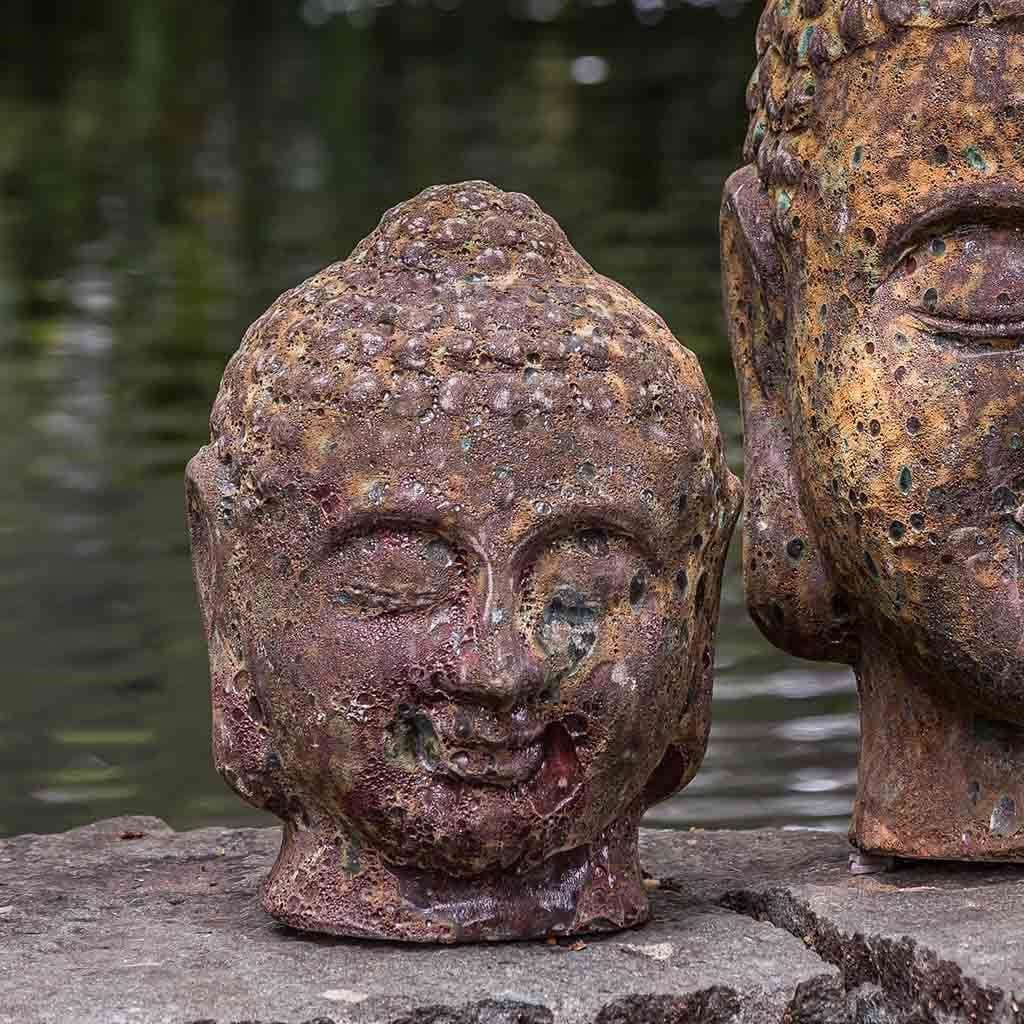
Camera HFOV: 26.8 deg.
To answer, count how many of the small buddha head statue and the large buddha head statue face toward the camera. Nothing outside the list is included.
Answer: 2

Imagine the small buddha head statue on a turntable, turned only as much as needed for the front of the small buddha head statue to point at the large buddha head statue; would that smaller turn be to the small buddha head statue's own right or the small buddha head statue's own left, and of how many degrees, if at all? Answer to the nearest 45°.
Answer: approximately 90° to the small buddha head statue's own left

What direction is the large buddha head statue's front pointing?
toward the camera

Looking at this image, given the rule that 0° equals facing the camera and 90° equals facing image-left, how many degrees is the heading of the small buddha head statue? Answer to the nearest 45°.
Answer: approximately 0°

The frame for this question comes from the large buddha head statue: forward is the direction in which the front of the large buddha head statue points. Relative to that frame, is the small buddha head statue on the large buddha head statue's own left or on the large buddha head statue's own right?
on the large buddha head statue's own right
